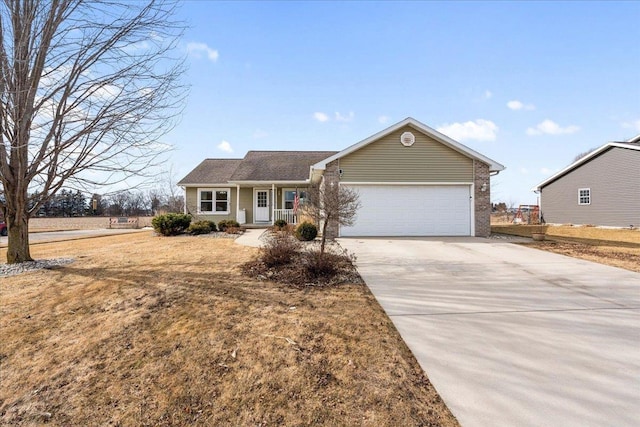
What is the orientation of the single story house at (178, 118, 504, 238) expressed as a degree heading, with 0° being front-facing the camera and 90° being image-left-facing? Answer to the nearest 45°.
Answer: approximately 0°

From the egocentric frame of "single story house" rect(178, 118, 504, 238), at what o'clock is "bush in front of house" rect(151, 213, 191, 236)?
The bush in front of house is roughly at 3 o'clock from the single story house.

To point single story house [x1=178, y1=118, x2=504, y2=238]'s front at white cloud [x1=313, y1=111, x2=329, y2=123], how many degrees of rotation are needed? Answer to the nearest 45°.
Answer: approximately 135° to its right

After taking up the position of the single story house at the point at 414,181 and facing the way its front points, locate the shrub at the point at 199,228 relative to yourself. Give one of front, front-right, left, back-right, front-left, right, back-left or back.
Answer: right

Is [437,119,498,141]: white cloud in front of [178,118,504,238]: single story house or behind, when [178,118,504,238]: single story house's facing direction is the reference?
behind

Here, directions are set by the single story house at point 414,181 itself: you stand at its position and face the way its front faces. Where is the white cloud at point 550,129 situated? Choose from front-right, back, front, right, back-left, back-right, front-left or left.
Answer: back-left

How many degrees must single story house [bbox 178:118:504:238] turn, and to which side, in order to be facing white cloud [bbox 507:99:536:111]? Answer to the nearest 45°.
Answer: approximately 135° to its left
